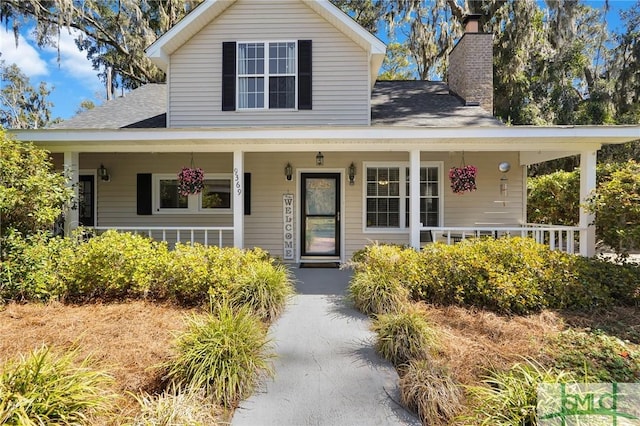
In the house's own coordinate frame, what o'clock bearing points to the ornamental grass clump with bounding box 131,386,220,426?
The ornamental grass clump is roughly at 12 o'clock from the house.

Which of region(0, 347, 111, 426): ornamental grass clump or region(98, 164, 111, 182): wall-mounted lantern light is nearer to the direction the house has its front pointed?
the ornamental grass clump

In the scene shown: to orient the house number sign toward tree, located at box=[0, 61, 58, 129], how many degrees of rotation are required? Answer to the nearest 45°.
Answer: approximately 135° to its right

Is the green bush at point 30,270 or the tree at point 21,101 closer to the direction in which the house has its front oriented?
the green bush

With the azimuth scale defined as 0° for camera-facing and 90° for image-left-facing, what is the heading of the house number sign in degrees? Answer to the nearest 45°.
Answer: approximately 0°

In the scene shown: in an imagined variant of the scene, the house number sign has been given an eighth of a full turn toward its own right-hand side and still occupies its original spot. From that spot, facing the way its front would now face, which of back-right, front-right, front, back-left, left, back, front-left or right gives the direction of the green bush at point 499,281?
left

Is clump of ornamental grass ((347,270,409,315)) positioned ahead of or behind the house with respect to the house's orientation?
ahead

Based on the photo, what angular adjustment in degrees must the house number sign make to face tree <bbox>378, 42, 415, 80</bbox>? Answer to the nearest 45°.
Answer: approximately 135° to its left

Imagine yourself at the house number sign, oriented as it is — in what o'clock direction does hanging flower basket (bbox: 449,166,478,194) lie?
The hanging flower basket is roughly at 9 o'clock from the house number sign.

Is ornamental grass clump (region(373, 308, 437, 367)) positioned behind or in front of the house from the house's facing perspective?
in front

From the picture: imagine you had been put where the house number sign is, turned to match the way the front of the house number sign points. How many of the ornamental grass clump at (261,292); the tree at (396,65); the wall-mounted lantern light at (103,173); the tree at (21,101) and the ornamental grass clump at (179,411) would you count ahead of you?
2

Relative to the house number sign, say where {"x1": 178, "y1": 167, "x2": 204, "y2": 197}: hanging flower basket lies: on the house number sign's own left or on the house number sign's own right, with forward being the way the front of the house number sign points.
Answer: on the house number sign's own right
